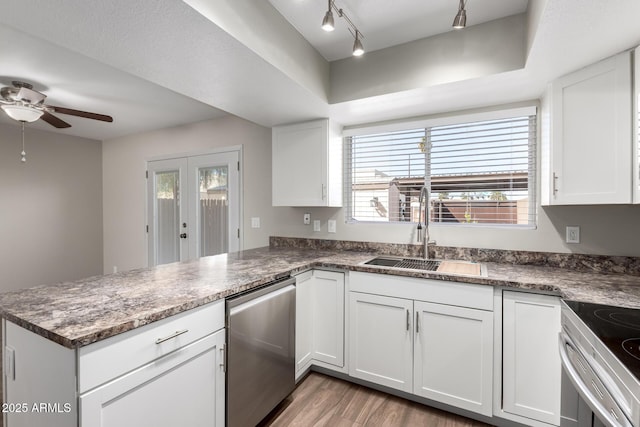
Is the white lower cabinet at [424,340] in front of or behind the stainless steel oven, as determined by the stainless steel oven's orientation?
in front

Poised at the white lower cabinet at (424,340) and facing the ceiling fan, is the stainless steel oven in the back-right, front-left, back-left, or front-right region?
back-left

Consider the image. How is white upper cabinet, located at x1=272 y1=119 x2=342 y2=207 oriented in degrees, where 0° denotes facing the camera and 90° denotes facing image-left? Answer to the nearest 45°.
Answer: approximately 45°

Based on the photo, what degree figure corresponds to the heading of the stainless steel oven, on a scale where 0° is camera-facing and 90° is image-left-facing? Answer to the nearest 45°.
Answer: approximately 90°

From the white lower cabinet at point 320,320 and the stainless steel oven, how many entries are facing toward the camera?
1

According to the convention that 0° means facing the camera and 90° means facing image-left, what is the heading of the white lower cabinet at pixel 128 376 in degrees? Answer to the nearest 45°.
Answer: approximately 315°

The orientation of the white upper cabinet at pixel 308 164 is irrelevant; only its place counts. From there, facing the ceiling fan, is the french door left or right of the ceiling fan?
right

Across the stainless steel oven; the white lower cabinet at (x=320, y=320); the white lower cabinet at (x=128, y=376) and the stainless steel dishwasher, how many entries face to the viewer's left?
1

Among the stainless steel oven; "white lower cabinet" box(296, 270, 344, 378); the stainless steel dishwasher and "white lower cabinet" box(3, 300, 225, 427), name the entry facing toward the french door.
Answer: the stainless steel oven

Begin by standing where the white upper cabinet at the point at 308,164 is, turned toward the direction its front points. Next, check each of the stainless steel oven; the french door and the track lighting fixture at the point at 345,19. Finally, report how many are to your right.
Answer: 1

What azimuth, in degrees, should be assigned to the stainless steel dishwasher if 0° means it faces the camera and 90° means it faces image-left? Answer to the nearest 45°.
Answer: approximately 315°
